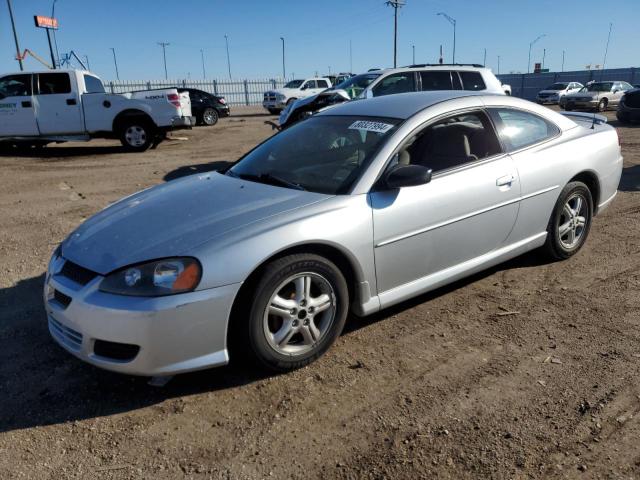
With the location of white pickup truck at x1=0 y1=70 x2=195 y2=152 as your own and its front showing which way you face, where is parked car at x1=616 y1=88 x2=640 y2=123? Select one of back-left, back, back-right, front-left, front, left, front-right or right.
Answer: back

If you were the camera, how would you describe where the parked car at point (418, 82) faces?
facing to the left of the viewer

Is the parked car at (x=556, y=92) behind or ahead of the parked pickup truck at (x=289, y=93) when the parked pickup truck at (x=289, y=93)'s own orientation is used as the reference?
behind

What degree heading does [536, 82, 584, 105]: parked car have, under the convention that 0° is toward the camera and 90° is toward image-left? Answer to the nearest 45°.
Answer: approximately 45°

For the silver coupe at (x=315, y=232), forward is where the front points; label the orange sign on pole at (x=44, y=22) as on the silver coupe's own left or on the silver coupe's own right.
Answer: on the silver coupe's own right

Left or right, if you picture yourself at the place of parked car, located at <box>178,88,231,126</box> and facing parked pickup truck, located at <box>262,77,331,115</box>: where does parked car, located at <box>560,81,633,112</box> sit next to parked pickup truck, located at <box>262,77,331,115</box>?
right

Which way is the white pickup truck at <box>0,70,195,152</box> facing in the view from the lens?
facing to the left of the viewer

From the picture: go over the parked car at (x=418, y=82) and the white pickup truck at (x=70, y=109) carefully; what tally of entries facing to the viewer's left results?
2
